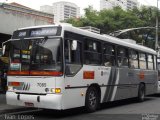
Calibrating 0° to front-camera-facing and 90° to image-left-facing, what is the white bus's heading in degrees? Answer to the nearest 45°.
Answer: approximately 45°
